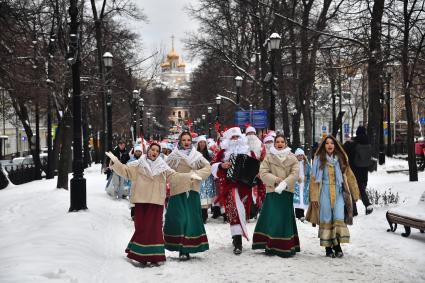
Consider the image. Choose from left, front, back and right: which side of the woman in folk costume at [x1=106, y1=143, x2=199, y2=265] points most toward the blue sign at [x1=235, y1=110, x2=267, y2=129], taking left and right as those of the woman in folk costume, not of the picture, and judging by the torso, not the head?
back

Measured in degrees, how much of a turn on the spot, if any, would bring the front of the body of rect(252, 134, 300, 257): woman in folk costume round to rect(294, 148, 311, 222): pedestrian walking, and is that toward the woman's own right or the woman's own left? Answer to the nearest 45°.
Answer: approximately 180°

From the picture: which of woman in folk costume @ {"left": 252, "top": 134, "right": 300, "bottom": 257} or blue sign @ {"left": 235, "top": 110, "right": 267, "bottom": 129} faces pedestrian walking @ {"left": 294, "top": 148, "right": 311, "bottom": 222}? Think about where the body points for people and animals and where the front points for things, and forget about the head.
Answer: the blue sign

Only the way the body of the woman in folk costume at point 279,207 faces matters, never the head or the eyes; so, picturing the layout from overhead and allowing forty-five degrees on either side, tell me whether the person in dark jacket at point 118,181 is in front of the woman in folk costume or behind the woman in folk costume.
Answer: behind

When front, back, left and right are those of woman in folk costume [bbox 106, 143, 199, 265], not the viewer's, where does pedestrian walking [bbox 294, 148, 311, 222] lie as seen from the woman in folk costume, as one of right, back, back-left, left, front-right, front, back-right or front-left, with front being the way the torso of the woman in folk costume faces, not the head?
back-left

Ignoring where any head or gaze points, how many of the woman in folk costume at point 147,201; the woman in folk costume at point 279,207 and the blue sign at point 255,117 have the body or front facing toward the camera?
3

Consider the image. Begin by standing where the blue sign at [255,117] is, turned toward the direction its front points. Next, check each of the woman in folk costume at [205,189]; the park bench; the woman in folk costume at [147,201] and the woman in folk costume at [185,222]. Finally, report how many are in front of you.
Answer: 4

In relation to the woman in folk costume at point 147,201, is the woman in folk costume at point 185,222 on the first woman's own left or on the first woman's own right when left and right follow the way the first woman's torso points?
on the first woman's own left
